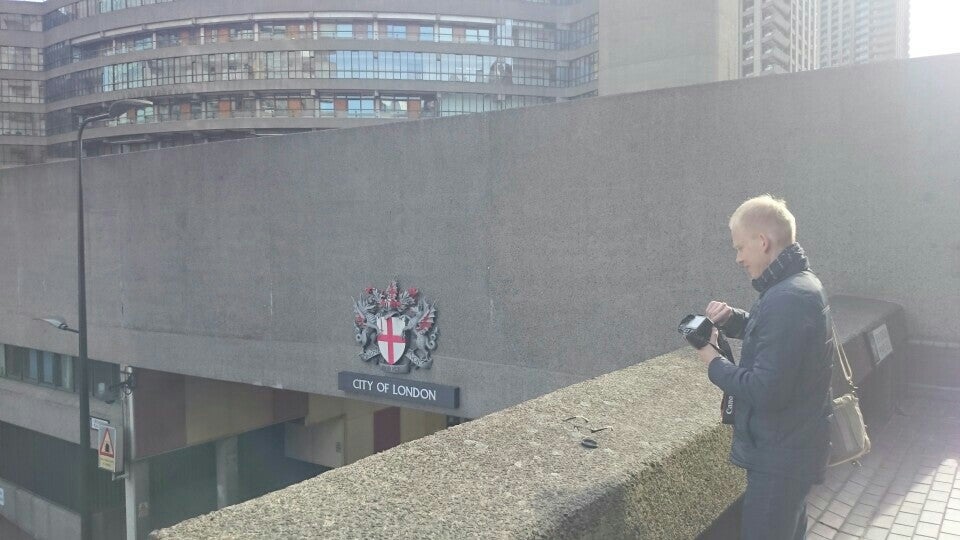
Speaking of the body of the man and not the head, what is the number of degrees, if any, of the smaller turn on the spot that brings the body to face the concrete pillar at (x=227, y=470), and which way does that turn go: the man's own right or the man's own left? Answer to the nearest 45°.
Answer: approximately 45° to the man's own right

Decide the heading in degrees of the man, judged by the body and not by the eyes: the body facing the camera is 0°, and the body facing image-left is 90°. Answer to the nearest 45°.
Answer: approximately 90°

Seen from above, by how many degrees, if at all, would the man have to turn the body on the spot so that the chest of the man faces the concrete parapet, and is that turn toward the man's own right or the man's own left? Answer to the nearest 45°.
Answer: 0° — they already face it

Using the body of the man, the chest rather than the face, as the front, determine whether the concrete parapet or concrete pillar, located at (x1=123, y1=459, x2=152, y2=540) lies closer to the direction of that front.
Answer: the concrete parapet

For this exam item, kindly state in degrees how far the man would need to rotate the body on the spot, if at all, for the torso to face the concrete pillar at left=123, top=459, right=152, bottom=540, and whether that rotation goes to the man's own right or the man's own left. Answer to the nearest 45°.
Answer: approximately 45° to the man's own right

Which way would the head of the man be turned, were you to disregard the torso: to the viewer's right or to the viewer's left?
to the viewer's left
